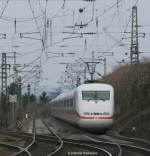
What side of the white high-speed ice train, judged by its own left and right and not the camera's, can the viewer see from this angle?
front
